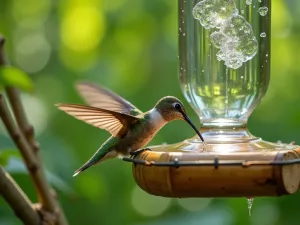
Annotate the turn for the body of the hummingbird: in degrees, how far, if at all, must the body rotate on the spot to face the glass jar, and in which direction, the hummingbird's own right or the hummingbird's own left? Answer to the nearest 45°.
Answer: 0° — it already faces it

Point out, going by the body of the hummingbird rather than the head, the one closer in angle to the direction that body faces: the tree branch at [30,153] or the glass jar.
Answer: the glass jar

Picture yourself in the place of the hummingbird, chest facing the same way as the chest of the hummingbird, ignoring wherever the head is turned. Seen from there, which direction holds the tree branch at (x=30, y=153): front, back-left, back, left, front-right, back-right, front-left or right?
back-right

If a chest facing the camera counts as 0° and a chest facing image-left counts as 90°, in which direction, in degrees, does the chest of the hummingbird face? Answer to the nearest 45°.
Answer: approximately 270°
